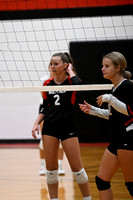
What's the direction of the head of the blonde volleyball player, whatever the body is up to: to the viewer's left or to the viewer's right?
to the viewer's left

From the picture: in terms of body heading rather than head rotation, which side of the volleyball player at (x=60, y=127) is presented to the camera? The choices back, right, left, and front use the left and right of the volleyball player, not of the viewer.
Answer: front

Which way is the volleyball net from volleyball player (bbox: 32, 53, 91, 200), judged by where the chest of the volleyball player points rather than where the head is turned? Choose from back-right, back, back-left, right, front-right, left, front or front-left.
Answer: back

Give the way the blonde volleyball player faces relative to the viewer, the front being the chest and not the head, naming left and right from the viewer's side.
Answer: facing to the left of the viewer

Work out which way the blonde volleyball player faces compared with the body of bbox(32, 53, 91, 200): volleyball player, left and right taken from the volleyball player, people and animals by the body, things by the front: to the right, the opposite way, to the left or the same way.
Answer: to the right

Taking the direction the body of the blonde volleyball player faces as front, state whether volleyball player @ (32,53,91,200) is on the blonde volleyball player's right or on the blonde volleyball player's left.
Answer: on the blonde volleyball player's right

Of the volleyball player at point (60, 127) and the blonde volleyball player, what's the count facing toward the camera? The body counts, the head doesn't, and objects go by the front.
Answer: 1
